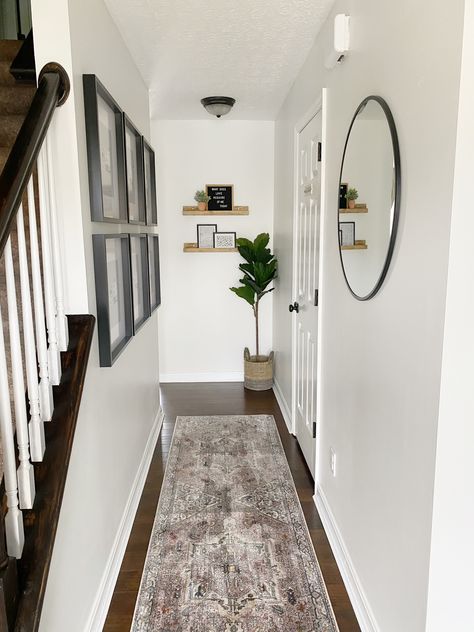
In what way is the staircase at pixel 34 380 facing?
toward the camera

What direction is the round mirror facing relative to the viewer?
to the viewer's left

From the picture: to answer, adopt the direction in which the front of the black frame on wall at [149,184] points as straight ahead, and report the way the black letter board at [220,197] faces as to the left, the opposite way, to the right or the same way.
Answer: to the right

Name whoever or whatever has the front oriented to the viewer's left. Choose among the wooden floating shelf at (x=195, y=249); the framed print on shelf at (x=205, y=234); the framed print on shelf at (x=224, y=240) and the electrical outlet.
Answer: the electrical outlet

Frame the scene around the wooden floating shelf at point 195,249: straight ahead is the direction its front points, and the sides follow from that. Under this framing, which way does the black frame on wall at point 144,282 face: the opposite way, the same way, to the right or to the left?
to the left

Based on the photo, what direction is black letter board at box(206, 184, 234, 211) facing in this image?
toward the camera

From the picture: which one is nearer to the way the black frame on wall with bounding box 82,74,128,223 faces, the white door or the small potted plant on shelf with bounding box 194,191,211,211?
the white door

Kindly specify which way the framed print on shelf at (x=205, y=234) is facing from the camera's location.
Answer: facing the viewer

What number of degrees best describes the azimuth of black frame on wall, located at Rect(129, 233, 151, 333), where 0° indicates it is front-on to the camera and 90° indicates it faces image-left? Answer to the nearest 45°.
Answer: approximately 270°

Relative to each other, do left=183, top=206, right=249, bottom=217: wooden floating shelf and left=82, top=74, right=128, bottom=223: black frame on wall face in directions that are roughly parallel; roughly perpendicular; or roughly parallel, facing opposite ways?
roughly perpendicular

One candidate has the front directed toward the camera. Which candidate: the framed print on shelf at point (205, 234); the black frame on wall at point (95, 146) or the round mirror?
the framed print on shelf

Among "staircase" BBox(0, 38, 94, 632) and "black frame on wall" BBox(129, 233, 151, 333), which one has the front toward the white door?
the black frame on wall

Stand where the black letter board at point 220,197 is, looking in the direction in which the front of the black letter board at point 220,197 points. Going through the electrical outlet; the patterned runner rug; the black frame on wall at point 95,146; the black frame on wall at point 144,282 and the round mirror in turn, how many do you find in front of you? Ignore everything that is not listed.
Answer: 5

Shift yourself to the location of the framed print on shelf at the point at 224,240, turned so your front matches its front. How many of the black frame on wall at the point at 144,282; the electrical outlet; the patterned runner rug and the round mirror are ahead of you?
4

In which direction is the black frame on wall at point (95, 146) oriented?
to the viewer's right

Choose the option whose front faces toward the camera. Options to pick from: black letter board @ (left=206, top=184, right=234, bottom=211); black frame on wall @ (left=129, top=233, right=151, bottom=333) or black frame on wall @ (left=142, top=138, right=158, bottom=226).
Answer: the black letter board

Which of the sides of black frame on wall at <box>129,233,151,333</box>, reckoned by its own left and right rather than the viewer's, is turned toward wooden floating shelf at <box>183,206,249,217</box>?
left

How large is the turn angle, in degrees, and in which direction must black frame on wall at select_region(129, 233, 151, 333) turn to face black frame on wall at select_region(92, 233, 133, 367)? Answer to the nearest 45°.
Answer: approximately 90° to its right

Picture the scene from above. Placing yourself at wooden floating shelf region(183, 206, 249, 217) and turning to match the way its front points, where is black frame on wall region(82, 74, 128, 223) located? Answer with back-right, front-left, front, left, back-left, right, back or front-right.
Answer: front
